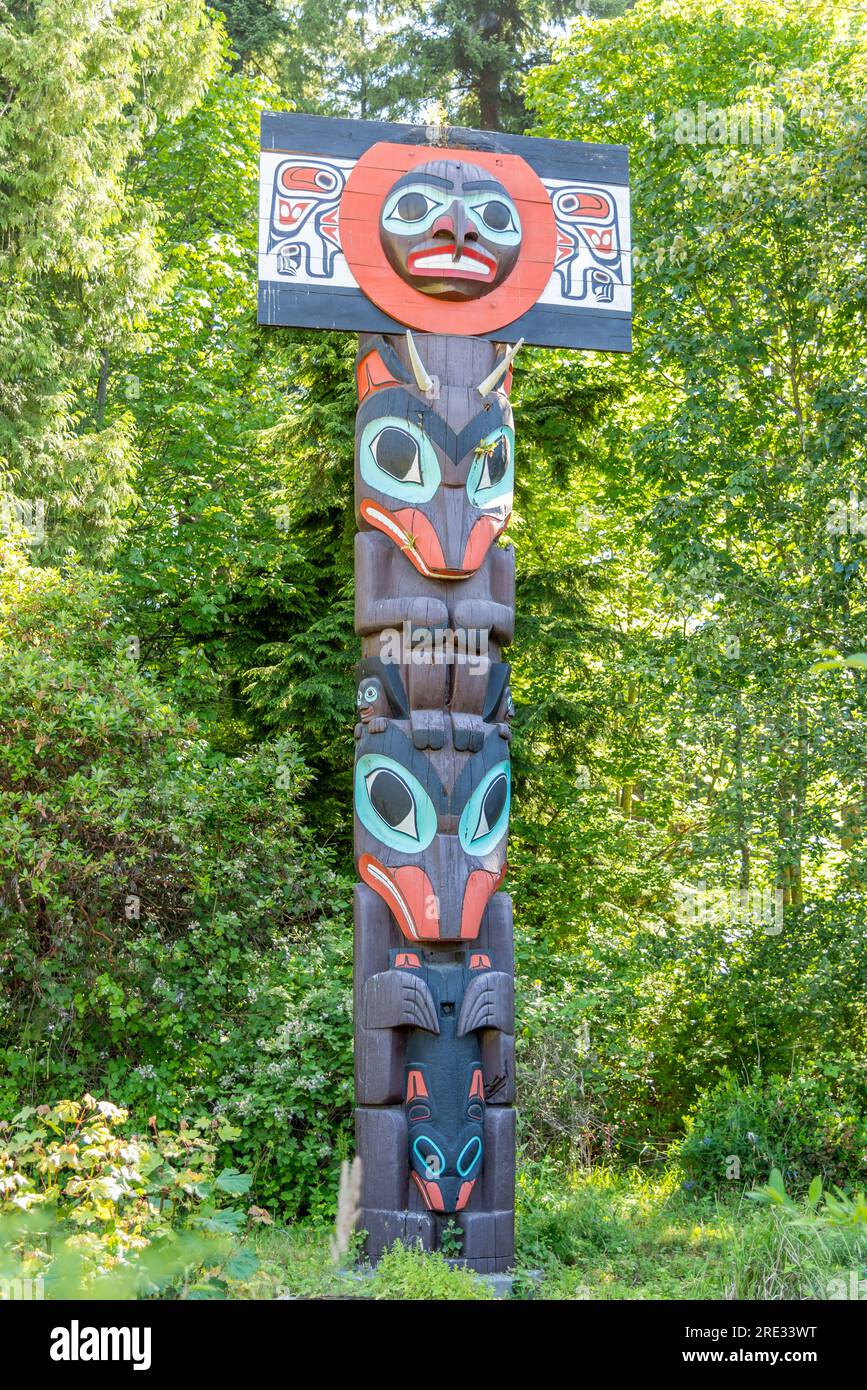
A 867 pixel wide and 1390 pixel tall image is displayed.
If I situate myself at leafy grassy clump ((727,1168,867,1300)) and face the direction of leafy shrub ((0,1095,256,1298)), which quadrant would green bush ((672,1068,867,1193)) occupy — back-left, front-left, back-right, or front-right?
back-right

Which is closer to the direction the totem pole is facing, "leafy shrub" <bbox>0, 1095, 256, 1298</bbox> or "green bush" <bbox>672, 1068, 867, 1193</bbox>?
the leafy shrub

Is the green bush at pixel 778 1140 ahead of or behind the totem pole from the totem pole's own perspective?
behind

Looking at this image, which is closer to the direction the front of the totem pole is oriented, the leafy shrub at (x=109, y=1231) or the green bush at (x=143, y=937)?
the leafy shrub

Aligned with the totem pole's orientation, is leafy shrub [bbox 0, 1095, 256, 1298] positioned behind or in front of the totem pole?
in front

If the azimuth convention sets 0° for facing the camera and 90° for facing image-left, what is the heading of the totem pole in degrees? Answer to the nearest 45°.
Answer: approximately 0°
